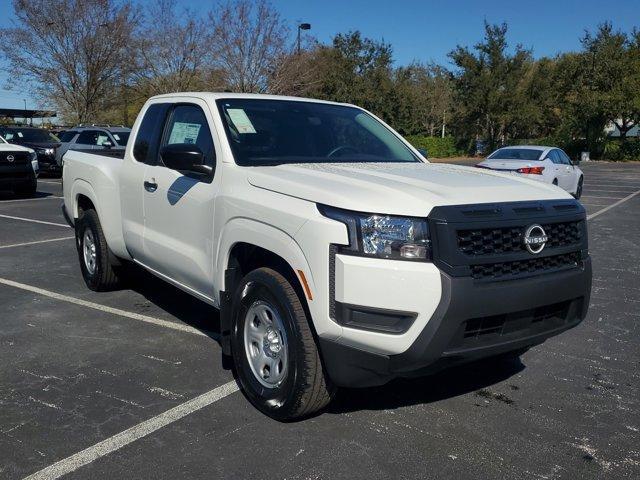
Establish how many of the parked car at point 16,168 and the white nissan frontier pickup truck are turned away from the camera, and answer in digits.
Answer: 0

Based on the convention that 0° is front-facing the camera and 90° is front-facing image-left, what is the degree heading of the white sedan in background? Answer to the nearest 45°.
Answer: approximately 225°

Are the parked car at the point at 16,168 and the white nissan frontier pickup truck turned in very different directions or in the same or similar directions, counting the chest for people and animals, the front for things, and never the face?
same or similar directions

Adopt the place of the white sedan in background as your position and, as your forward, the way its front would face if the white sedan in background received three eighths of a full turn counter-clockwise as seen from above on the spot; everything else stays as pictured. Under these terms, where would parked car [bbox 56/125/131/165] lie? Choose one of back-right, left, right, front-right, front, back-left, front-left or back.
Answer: front

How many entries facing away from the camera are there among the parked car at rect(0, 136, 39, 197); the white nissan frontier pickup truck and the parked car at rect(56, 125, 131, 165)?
0

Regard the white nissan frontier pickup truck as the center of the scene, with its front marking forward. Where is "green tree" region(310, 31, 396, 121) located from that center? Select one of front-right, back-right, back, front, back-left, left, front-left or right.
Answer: back-left

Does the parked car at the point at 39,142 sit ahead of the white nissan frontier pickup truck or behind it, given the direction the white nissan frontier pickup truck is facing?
behind

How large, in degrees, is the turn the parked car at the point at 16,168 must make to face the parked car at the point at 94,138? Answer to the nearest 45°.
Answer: approximately 90° to its left

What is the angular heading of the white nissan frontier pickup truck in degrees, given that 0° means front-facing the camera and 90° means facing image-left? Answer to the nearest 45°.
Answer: approximately 315°

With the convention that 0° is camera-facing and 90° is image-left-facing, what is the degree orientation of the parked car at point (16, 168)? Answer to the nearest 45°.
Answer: approximately 315°
